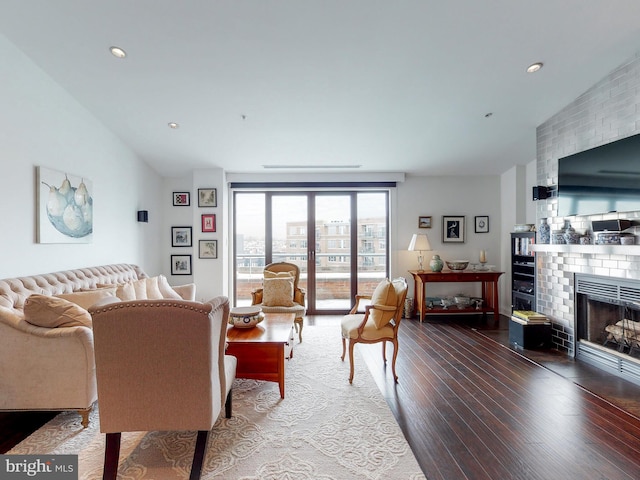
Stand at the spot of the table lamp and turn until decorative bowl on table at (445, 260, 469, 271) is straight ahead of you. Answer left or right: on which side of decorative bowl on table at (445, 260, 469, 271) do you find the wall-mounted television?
right

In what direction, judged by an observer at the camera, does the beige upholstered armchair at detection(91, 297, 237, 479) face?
facing away from the viewer and to the right of the viewer

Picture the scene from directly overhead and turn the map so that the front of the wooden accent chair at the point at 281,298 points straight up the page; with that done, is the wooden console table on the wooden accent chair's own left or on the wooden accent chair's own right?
on the wooden accent chair's own left

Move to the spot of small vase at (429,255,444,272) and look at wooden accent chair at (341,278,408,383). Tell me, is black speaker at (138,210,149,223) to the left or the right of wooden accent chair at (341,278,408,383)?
right

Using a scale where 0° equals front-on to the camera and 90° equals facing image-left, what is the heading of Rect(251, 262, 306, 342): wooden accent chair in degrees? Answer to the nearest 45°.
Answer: approximately 0°

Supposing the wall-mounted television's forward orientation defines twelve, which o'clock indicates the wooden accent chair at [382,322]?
The wooden accent chair is roughly at 12 o'clock from the wall-mounted television.

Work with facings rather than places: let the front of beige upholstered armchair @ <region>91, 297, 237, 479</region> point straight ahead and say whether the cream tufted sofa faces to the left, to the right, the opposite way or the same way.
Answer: to the right

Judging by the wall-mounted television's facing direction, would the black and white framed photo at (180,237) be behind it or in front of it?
in front

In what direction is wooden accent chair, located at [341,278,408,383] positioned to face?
to the viewer's left

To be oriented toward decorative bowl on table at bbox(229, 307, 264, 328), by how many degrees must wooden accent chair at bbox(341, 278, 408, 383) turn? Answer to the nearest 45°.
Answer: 0° — it already faces it

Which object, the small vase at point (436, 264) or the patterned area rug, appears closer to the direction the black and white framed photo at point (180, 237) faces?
the patterned area rug

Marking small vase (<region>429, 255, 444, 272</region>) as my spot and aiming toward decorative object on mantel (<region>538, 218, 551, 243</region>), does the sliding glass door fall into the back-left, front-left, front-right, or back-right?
back-right
